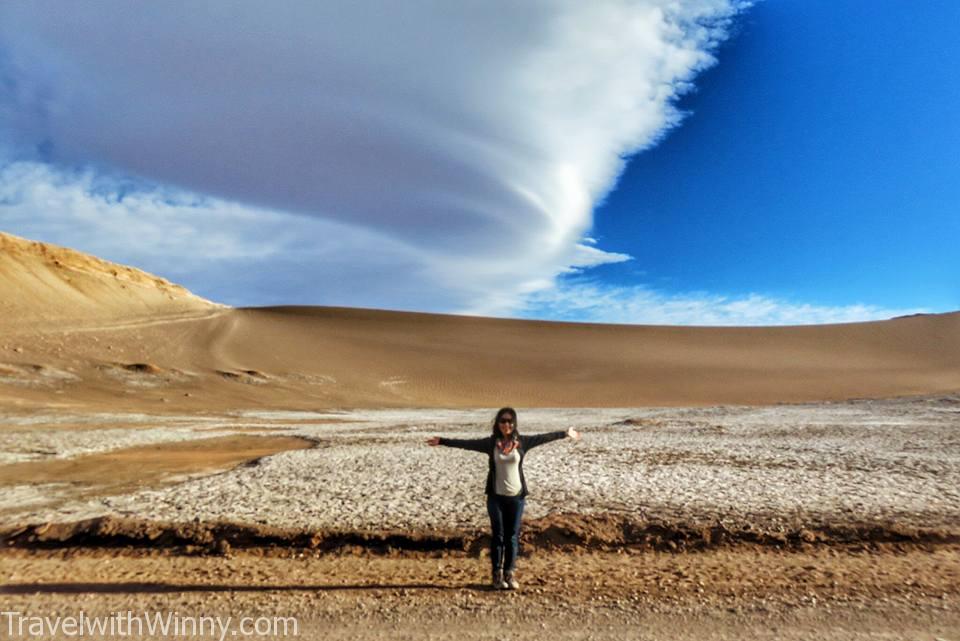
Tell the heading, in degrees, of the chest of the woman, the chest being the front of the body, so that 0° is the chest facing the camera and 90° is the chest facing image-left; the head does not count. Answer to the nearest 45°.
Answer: approximately 0°
